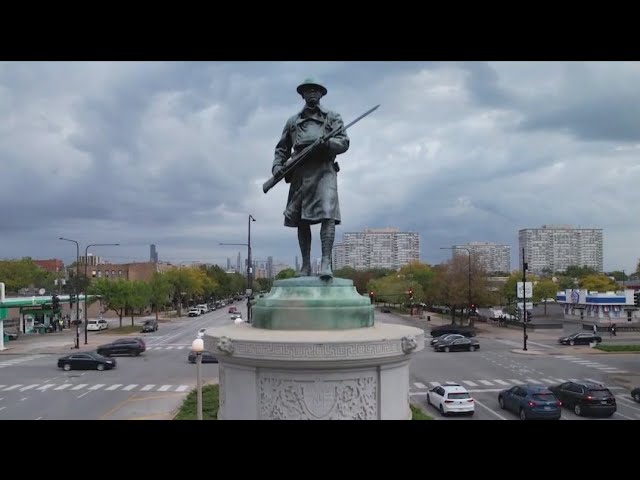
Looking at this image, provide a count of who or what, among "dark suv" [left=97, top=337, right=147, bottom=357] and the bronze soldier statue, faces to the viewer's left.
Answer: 1

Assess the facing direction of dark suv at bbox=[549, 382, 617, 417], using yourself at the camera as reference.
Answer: facing away from the viewer and to the left of the viewer

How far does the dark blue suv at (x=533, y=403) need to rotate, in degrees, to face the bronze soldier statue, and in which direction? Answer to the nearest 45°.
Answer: approximately 135° to its left

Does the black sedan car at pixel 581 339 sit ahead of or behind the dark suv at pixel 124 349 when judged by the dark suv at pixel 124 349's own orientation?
behind

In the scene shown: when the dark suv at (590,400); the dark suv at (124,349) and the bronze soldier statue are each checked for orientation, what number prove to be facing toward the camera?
1

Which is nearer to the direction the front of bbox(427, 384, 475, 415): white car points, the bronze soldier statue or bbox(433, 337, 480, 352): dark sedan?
the dark sedan

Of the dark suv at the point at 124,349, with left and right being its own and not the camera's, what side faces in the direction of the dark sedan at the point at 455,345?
back

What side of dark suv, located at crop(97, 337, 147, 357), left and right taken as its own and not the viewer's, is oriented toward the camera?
left

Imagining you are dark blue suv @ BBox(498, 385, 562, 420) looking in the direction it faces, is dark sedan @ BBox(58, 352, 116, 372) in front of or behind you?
in front

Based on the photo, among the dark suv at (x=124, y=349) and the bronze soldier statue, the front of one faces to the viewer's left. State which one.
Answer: the dark suv

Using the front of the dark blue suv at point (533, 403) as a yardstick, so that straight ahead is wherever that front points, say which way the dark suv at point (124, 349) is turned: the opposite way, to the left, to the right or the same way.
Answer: to the left
